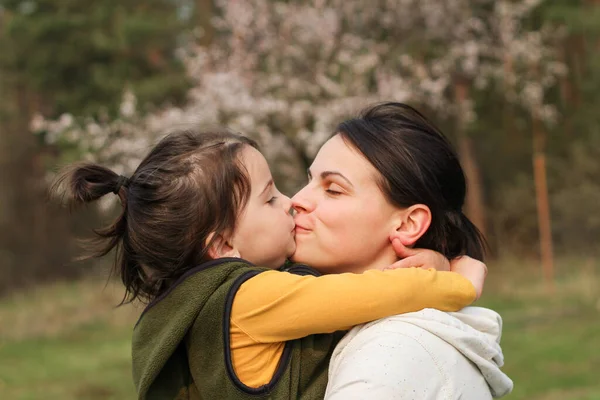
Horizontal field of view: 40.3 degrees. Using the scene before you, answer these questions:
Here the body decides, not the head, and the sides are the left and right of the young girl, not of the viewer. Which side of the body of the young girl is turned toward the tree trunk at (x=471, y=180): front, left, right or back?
left

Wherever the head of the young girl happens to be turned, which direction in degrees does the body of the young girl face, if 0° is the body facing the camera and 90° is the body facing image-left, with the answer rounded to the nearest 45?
approximately 270°

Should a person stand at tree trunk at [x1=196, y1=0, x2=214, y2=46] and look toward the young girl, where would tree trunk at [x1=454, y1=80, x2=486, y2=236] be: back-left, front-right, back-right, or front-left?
front-left

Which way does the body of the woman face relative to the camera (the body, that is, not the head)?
to the viewer's left

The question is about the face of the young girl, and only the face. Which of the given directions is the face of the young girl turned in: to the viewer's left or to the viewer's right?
to the viewer's right

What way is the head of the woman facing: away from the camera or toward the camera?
toward the camera

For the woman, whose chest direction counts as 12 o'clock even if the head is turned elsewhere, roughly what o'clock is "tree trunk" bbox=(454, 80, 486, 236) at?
The tree trunk is roughly at 3 o'clock from the woman.
